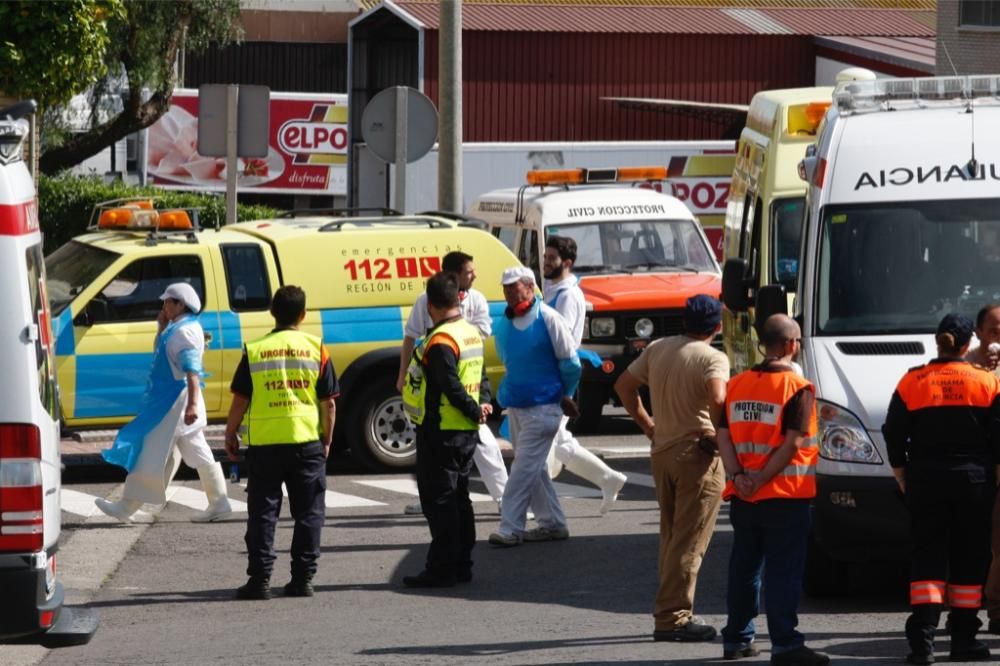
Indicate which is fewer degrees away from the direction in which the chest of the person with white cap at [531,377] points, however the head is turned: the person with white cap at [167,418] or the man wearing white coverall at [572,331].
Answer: the person with white cap

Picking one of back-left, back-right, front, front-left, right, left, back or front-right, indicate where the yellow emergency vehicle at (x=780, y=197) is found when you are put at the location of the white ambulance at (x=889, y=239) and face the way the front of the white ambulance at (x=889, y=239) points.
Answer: back

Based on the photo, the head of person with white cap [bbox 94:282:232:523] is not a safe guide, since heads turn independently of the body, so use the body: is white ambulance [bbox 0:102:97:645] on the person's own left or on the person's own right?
on the person's own left

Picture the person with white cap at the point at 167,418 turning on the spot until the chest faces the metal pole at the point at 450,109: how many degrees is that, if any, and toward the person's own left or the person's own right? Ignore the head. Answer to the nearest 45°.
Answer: approximately 135° to the person's own right

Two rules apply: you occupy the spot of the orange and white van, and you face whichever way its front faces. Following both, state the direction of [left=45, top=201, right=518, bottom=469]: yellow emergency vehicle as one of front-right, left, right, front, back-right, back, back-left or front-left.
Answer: right

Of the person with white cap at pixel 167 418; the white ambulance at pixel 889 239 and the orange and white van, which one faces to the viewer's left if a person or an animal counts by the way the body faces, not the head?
the person with white cap

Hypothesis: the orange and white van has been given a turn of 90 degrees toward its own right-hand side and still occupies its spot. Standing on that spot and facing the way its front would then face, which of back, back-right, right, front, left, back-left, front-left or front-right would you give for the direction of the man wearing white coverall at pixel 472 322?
front-left

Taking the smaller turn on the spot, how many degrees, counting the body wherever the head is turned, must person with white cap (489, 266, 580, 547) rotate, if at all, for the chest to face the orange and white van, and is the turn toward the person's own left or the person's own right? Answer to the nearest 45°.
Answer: approximately 135° to the person's own right

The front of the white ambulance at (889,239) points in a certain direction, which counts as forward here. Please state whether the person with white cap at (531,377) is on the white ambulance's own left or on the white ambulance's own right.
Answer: on the white ambulance's own right

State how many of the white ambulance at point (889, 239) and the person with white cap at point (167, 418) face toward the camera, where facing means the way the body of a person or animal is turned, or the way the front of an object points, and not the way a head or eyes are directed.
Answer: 1

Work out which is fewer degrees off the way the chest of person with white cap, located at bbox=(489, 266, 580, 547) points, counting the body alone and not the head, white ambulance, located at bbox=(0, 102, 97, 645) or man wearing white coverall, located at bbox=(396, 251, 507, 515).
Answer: the white ambulance

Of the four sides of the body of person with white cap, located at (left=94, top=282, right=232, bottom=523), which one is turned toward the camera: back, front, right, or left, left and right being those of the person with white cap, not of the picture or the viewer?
left

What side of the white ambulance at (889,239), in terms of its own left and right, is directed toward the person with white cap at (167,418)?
right

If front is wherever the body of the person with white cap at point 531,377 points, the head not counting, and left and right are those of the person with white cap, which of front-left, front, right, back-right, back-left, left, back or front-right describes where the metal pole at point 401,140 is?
back-right

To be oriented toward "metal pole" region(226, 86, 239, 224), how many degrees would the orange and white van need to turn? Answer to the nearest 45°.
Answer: approximately 135° to its right
